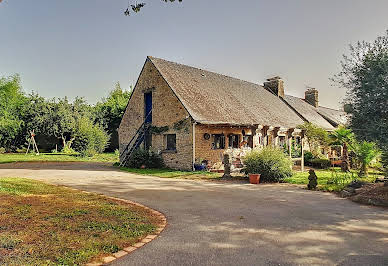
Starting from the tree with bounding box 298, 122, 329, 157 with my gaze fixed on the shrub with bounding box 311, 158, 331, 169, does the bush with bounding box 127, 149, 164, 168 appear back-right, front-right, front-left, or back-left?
front-right

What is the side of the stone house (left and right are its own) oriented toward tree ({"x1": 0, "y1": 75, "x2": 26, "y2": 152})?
back

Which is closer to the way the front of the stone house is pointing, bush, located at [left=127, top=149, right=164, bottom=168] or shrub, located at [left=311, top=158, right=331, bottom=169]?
the shrub

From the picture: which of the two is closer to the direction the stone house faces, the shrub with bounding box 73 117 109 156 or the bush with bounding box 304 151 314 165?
the bush

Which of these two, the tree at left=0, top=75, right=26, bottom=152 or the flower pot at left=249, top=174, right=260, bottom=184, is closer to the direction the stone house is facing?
the flower pot

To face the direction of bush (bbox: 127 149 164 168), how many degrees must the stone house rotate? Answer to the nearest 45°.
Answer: approximately 90° to its right

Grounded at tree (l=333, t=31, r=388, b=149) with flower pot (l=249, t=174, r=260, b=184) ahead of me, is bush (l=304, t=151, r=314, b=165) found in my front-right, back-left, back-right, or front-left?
front-right

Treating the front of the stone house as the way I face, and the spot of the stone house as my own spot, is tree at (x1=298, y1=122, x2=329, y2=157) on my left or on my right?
on my left

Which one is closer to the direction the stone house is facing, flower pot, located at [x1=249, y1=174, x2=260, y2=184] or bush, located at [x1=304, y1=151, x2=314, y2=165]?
the flower pot

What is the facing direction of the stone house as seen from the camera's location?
facing the viewer and to the right of the viewer

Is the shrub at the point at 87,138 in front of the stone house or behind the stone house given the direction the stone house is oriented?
behind

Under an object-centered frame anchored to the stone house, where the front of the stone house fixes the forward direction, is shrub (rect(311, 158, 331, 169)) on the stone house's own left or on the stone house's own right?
on the stone house's own left
